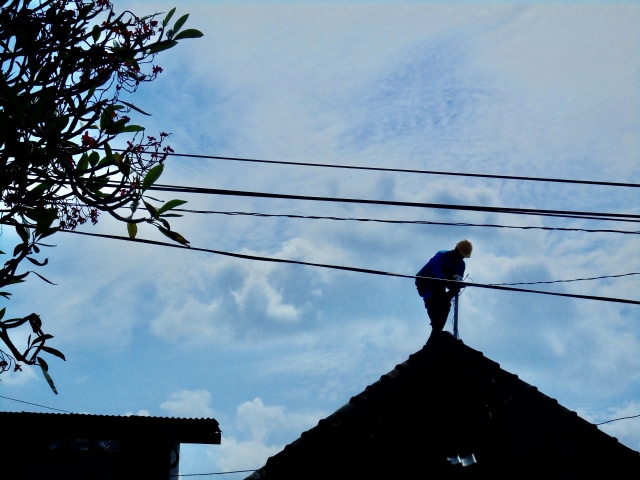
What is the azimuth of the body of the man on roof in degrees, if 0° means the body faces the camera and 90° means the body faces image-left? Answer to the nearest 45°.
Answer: approximately 270°

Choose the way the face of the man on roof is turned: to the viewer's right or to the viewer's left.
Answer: to the viewer's right
